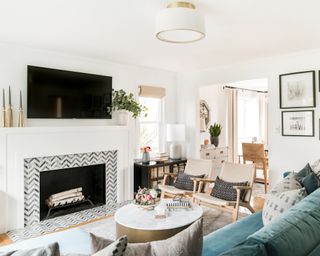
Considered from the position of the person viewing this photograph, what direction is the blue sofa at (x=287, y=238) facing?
facing away from the viewer and to the left of the viewer

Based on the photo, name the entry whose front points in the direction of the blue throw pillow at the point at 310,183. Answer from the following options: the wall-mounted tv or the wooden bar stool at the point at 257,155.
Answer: the wall-mounted tv

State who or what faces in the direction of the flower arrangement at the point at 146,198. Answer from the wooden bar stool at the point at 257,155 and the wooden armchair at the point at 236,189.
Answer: the wooden armchair

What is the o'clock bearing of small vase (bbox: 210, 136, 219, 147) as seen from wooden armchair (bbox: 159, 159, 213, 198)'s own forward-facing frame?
The small vase is roughly at 5 o'clock from the wooden armchair.

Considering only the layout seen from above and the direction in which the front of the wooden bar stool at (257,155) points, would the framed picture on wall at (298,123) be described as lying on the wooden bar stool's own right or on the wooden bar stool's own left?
on the wooden bar stool's own right

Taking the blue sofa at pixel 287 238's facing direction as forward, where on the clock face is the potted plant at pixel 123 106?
The potted plant is roughly at 1 o'clock from the blue sofa.

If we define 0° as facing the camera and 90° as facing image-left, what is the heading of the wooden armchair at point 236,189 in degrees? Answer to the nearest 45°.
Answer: approximately 45°

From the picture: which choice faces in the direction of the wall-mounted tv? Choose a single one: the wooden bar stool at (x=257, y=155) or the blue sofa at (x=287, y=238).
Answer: the blue sofa

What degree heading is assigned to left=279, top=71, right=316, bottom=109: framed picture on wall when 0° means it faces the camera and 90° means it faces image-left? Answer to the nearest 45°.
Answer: approximately 45°

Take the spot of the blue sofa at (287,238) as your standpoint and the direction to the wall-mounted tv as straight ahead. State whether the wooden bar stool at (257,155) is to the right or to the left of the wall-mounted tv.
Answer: right

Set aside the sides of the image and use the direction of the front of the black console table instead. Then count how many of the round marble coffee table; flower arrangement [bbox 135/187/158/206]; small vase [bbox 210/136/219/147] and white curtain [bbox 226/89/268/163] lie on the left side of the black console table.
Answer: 2
